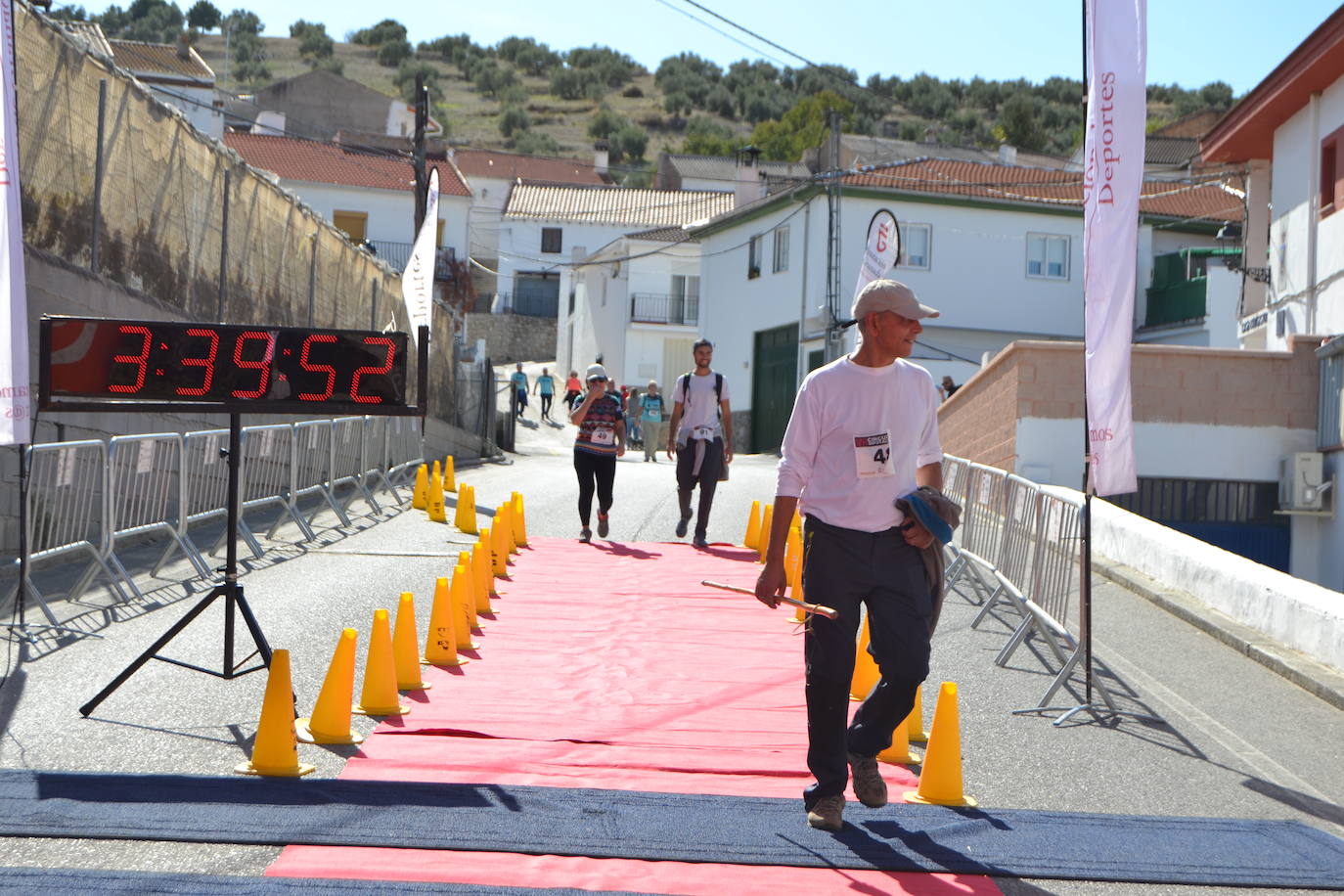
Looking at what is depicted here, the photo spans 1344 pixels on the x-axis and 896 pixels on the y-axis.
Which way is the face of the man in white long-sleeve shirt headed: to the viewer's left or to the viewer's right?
to the viewer's right

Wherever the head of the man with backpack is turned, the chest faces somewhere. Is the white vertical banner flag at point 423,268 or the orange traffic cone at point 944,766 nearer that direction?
the orange traffic cone

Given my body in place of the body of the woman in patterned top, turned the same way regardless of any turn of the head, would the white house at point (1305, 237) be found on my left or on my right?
on my left

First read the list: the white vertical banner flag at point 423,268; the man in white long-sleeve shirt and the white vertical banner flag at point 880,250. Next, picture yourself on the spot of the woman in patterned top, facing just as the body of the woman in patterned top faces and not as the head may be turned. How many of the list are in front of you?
1

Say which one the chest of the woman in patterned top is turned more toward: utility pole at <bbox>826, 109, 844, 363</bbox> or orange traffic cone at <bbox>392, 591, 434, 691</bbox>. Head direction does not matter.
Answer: the orange traffic cone

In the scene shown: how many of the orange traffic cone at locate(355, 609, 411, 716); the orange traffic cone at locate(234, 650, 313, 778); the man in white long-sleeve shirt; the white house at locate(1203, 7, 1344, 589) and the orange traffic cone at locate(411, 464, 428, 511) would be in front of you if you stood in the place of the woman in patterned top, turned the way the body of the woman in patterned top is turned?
3

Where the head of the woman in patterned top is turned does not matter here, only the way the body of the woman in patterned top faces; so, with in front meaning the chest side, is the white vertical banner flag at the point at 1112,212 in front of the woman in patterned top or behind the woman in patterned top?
in front

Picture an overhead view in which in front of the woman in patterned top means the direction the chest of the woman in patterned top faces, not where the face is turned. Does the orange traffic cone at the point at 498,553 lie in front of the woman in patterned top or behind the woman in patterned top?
in front

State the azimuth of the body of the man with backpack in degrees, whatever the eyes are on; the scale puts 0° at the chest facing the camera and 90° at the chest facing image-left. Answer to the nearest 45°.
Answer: approximately 0°

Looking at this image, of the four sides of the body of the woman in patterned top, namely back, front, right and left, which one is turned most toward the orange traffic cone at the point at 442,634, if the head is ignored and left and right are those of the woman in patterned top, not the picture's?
front
